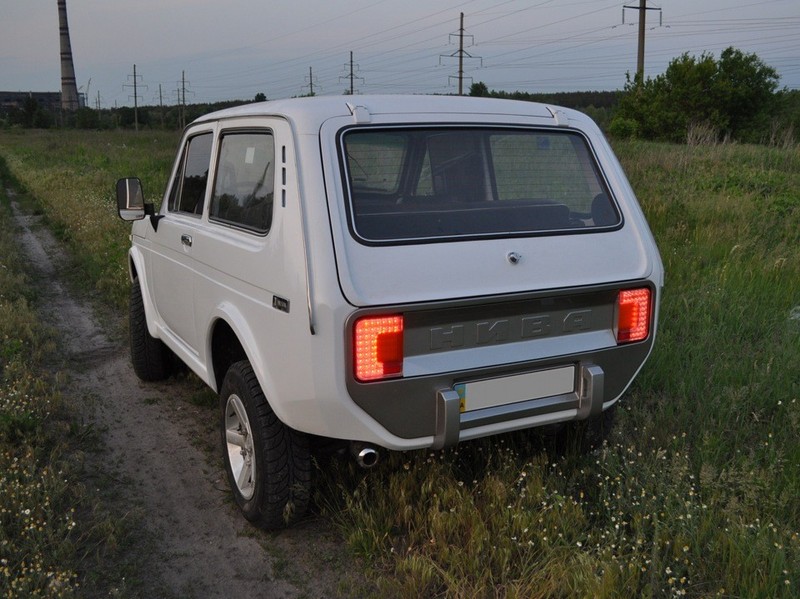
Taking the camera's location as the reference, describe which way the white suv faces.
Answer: facing away from the viewer and to the left of the viewer

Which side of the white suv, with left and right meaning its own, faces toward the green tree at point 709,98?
right
